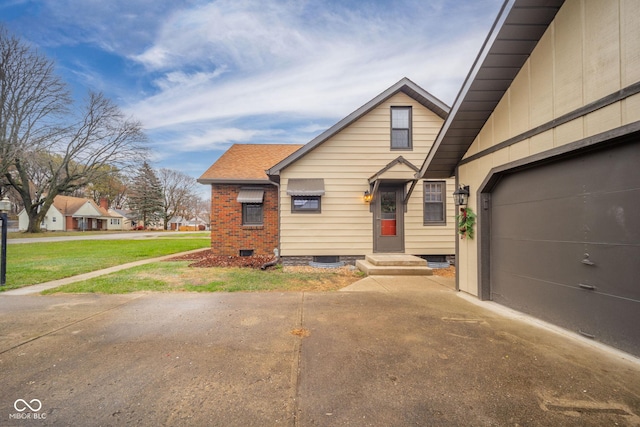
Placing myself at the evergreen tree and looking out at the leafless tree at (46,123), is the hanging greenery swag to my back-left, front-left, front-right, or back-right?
front-left

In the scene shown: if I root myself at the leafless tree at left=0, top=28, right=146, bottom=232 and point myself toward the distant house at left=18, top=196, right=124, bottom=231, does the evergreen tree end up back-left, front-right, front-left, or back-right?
front-right

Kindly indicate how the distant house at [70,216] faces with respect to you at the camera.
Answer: facing the viewer and to the right of the viewer

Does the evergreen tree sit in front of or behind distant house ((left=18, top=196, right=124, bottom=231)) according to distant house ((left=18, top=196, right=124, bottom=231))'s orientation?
in front

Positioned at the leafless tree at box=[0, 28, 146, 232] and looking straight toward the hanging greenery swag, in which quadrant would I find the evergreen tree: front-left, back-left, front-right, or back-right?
back-left
